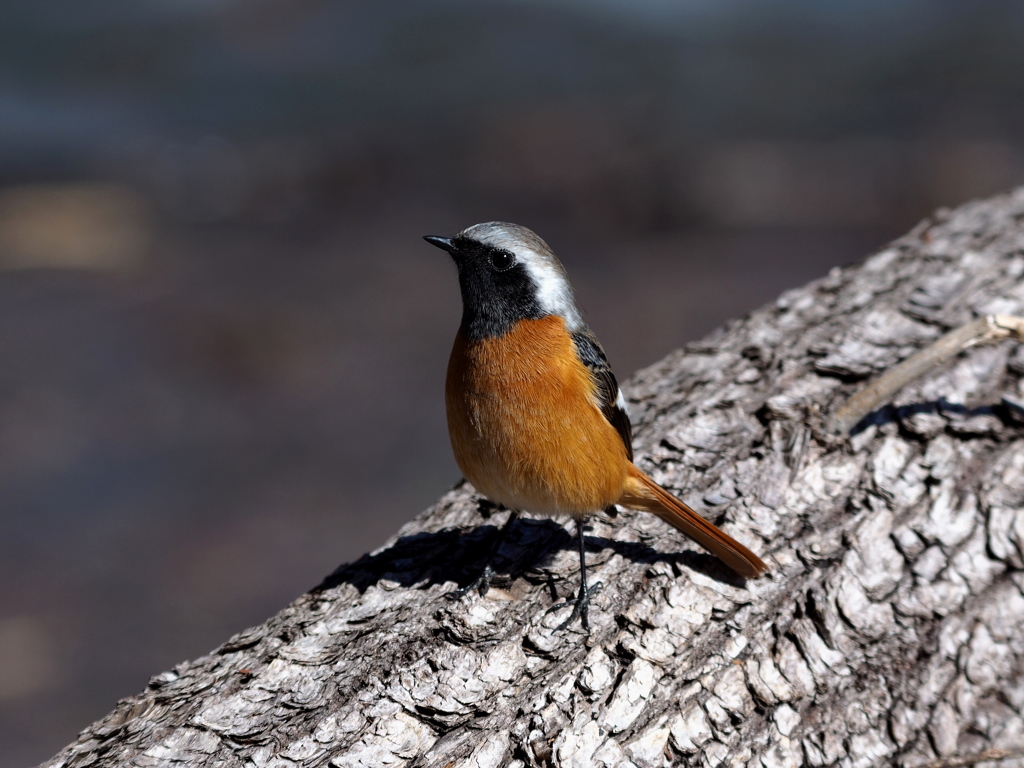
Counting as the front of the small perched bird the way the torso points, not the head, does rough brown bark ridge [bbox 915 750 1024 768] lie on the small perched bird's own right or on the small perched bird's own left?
on the small perched bird's own left

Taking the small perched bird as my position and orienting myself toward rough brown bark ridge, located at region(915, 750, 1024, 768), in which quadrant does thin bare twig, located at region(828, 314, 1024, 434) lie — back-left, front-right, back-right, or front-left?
front-left

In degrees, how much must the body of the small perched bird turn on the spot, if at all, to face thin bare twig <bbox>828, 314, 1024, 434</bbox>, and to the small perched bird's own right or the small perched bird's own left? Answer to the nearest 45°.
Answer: approximately 135° to the small perched bird's own left

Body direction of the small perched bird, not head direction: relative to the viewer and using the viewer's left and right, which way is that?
facing the viewer and to the left of the viewer
